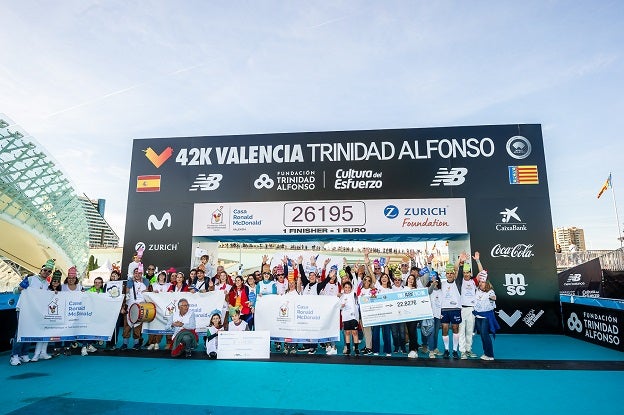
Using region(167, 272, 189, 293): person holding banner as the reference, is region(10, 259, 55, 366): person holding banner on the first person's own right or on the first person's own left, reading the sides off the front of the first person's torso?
on the first person's own right

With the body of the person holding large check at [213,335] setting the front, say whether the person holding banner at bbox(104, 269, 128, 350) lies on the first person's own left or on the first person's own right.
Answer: on the first person's own right

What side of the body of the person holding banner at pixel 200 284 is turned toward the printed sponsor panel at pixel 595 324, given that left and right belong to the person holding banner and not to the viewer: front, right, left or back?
left

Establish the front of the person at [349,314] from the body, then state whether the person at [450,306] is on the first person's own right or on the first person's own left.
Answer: on the first person's own left

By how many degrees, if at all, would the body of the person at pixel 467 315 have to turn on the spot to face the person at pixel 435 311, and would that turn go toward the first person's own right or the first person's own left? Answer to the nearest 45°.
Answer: approximately 90° to the first person's own right

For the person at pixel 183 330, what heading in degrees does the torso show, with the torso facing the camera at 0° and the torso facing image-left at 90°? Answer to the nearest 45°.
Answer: approximately 0°

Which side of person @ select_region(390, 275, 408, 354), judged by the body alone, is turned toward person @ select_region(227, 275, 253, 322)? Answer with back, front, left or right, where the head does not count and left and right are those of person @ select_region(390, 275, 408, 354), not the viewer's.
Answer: right
